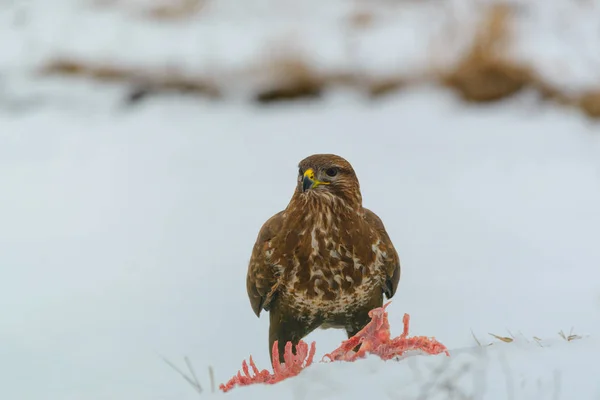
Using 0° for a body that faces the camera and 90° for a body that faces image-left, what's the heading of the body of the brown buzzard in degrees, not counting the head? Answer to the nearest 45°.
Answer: approximately 0°
